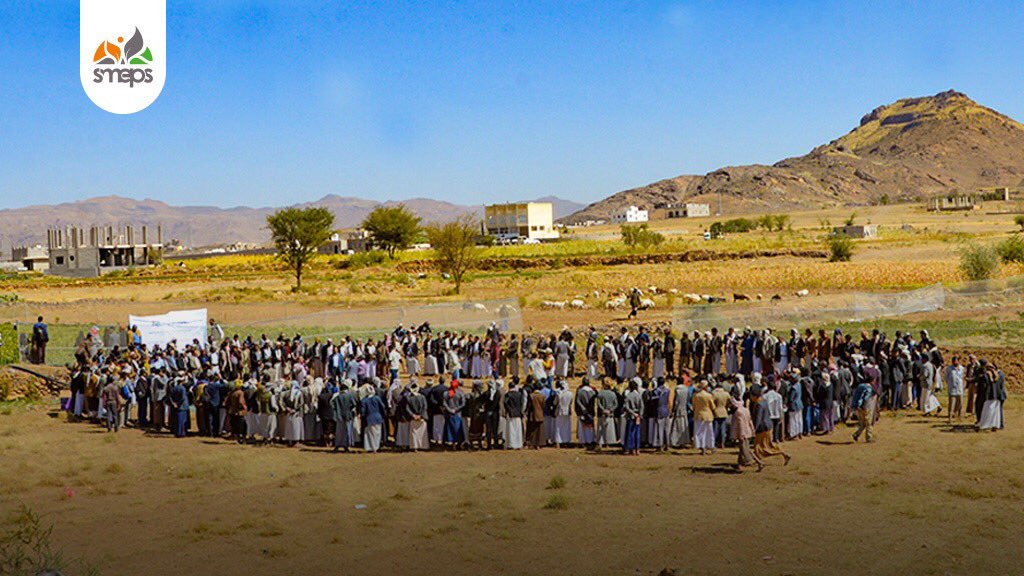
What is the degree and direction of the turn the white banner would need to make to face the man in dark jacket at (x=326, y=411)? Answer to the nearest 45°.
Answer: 0° — it already faces them

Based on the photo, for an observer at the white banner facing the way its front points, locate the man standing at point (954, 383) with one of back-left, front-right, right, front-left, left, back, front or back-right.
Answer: front-left

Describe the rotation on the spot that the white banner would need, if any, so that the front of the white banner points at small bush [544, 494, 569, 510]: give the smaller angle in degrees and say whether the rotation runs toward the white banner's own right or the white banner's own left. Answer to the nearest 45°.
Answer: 0° — it already faces it

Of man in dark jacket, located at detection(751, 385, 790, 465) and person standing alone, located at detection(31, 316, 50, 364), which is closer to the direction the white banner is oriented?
the man in dark jacket

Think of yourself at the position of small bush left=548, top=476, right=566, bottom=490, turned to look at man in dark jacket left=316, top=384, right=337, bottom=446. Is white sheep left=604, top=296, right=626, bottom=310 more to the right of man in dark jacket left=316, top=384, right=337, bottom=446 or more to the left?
right

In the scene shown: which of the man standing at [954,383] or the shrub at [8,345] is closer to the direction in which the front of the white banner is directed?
the man standing

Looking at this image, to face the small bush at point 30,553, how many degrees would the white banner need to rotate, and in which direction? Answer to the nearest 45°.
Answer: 0° — it already faces it

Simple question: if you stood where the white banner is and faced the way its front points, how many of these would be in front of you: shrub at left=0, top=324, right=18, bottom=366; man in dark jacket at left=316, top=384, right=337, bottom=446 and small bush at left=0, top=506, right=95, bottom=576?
2

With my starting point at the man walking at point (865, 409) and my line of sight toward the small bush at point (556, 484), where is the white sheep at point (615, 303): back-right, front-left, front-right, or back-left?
back-right

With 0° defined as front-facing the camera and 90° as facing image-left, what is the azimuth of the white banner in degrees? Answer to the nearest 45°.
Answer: approximately 0°

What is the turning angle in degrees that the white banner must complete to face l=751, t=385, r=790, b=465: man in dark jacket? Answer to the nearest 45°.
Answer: approximately 45° to its left

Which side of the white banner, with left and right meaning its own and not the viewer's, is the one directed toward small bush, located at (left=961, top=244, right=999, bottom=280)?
left

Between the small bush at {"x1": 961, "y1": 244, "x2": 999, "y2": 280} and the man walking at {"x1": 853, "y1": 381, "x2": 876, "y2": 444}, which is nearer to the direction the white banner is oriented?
the man walking

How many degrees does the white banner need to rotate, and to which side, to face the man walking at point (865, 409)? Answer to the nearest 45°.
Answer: approximately 45° to its left

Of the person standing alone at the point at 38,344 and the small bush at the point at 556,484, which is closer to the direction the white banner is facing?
the small bush
